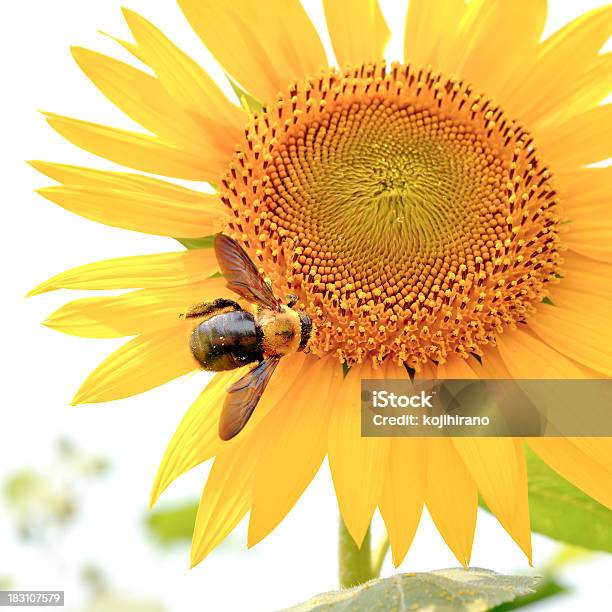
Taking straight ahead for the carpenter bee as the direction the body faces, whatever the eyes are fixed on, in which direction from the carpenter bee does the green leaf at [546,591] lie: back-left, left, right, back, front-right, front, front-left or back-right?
front

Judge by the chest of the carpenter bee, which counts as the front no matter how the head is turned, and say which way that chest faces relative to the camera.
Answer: to the viewer's right

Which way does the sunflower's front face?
toward the camera

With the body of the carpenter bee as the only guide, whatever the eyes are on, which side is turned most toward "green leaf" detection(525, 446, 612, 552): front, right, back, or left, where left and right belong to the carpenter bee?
front
